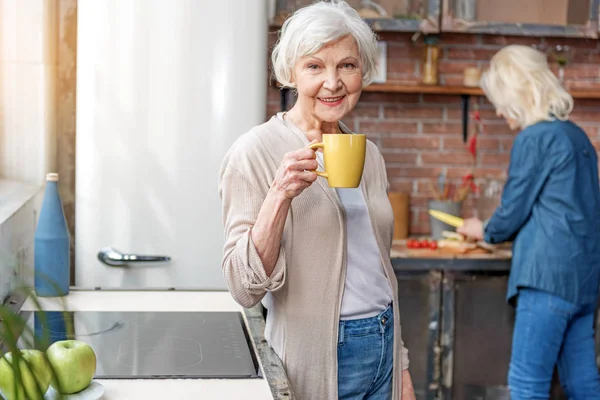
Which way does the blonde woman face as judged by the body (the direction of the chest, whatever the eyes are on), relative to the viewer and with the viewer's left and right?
facing away from the viewer and to the left of the viewer

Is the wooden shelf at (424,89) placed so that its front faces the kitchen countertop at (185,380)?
yes

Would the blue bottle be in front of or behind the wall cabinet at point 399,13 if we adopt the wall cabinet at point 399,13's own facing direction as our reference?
in front

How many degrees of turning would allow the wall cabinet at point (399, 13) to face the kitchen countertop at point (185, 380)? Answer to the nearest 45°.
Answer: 0° — it already faces it

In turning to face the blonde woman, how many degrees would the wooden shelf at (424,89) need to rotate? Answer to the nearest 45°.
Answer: approximately 45° to its left

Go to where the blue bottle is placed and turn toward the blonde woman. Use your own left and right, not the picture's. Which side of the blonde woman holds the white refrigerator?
left

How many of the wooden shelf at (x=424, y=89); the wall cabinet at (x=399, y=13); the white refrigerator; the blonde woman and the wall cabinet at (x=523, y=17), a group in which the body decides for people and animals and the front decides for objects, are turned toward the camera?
4
